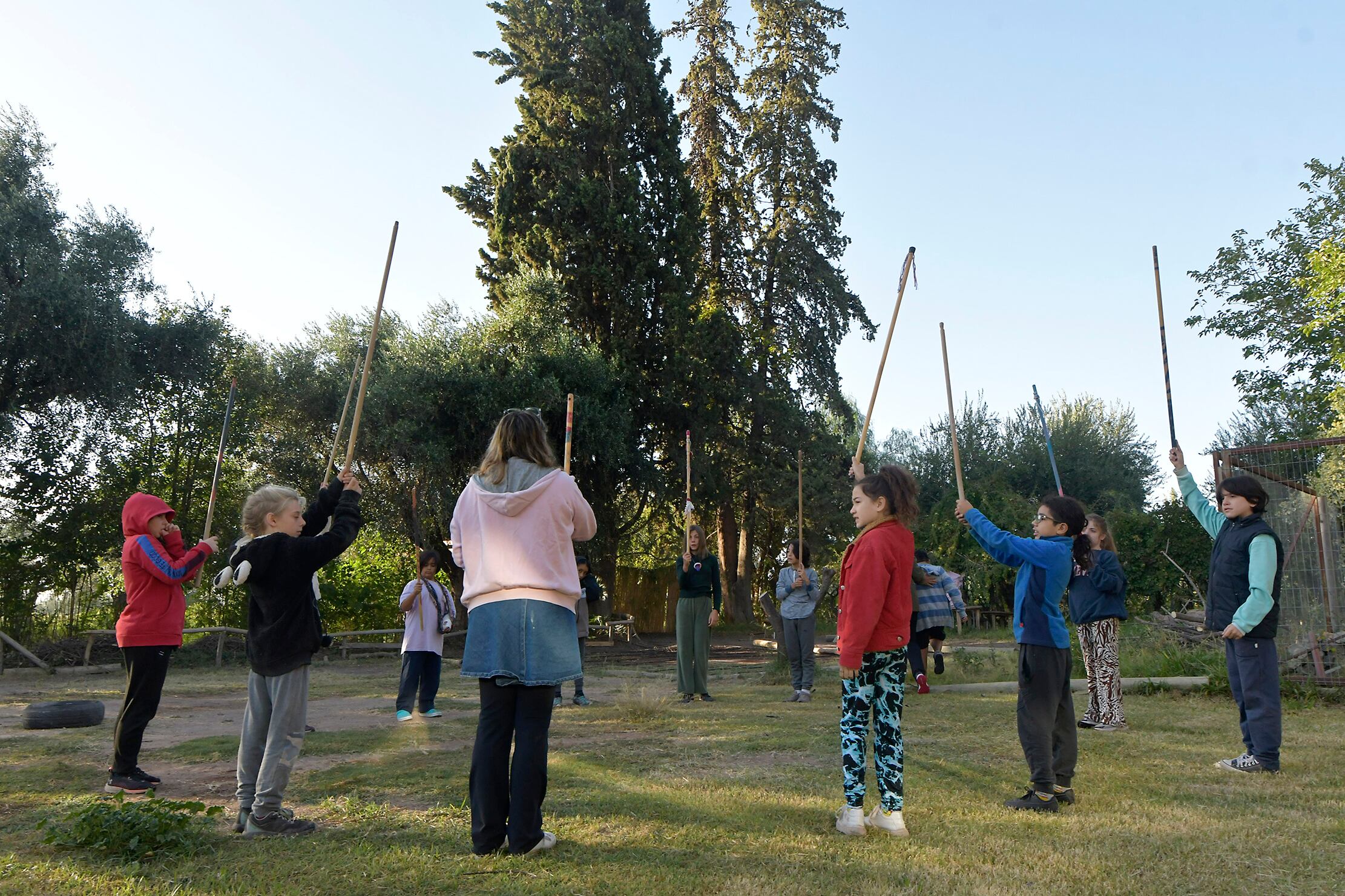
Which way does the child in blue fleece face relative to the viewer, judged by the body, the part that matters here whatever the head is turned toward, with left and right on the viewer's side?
facing to the left of the viewer

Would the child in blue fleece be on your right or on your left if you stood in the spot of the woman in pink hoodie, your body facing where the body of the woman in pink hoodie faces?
on your right

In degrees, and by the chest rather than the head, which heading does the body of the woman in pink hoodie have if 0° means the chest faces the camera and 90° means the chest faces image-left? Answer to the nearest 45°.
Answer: approximately 180°

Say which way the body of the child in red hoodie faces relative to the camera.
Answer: to the viewer's right

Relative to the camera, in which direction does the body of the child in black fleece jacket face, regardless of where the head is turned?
to the viewer's right

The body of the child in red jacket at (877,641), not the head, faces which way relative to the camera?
to the viewer's left

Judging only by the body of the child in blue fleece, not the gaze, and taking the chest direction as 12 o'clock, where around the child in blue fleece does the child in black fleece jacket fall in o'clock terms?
The child in black fleece jacket is roughly at 11 o'clock from the child in blue fleece.

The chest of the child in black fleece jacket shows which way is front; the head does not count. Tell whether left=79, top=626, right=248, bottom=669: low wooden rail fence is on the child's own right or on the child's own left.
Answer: on the child's own left

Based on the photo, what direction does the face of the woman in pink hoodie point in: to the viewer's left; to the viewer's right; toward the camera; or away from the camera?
away from the camera

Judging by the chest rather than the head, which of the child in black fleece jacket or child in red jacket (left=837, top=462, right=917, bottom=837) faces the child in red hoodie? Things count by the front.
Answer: the child in red jacket

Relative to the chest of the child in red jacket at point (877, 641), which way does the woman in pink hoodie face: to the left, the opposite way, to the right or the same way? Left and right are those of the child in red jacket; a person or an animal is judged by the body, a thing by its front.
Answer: to the right

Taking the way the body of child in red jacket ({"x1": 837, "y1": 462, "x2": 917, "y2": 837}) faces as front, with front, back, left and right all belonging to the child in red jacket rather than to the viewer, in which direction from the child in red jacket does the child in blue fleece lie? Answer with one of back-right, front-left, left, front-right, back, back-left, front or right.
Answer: back-right
